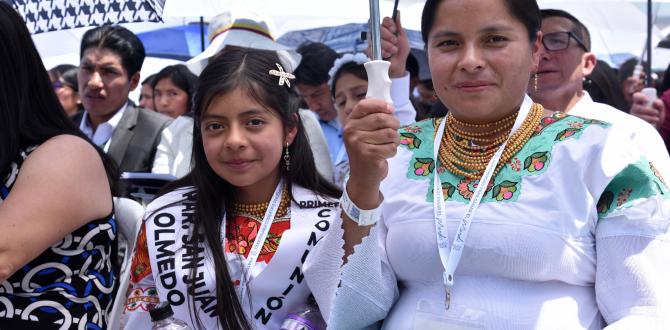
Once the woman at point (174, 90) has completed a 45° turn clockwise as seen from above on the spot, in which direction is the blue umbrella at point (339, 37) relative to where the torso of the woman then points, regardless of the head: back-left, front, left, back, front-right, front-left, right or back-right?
back

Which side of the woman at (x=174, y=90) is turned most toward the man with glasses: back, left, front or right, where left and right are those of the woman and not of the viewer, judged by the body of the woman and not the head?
left

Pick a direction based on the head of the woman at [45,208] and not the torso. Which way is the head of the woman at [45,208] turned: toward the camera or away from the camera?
away from the camera

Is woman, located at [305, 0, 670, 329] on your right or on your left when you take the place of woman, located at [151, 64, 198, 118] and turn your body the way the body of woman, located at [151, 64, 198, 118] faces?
on your left

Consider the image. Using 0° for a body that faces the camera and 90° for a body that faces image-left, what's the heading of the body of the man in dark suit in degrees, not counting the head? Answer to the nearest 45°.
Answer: approximately 45°

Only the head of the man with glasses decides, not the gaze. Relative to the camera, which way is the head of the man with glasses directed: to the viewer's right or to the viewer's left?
to the viewer's left

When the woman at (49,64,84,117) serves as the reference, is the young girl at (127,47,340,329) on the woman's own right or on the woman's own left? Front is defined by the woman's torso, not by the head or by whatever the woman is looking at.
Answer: on the woman's own left

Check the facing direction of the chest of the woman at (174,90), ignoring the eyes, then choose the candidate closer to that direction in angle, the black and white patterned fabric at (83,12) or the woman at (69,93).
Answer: the black and white patterned fabric
